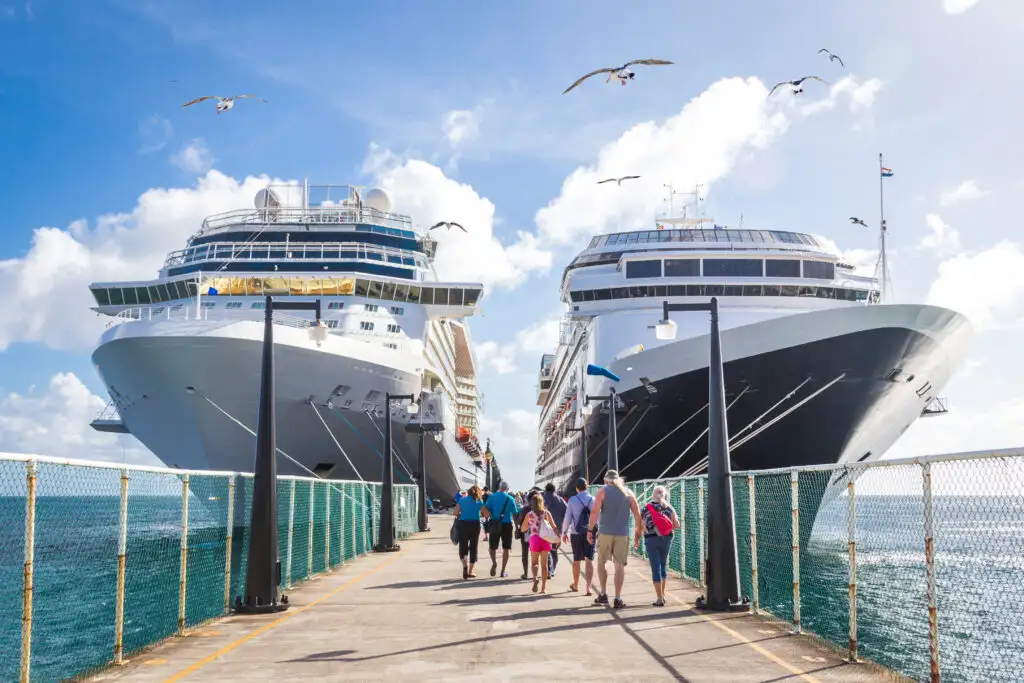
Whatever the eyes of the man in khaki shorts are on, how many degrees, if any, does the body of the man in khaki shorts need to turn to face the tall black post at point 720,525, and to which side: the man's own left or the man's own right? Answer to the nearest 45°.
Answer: approximately 90° to the man's own right

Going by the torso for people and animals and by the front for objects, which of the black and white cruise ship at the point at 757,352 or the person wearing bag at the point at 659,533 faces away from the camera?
the person wearing bag

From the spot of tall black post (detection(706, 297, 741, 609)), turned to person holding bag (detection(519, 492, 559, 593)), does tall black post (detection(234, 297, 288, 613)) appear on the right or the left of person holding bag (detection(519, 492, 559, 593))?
left

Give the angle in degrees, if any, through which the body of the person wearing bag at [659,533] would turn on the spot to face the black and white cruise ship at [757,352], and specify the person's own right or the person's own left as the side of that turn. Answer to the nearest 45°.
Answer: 0° — they already face it

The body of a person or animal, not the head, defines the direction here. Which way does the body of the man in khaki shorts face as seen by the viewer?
away from the camera

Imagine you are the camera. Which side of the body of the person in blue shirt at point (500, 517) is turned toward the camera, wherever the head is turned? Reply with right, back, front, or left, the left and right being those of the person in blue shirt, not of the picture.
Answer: back

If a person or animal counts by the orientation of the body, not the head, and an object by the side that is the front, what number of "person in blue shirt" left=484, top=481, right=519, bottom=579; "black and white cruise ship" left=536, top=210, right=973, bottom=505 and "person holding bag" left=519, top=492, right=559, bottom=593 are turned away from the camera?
2

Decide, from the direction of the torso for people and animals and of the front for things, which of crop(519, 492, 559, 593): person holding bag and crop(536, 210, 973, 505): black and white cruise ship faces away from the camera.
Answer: the person holding bag

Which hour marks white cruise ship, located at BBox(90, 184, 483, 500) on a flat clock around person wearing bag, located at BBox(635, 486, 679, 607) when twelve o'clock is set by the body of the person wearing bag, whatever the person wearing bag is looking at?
The white cruise ship is roughly at 11 o'clock from the person wearing bag.

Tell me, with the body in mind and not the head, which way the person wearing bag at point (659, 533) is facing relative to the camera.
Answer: away from the camera

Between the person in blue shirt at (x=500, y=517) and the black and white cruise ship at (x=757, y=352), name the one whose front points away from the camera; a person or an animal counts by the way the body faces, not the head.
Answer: the person in blue shirt

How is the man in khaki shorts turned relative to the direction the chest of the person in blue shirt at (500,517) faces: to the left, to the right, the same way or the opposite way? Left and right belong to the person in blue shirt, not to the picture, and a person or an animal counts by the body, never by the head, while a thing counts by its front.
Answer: the same way

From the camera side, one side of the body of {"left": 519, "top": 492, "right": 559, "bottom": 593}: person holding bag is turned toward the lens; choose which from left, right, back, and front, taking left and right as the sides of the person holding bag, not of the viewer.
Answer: back

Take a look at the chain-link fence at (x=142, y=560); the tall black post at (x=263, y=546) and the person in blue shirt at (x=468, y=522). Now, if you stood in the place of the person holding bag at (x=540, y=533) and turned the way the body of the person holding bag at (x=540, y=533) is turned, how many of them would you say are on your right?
0

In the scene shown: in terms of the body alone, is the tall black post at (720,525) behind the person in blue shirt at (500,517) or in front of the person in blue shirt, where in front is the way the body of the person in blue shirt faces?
behind

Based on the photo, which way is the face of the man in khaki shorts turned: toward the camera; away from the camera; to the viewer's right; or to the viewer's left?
away from the camera
